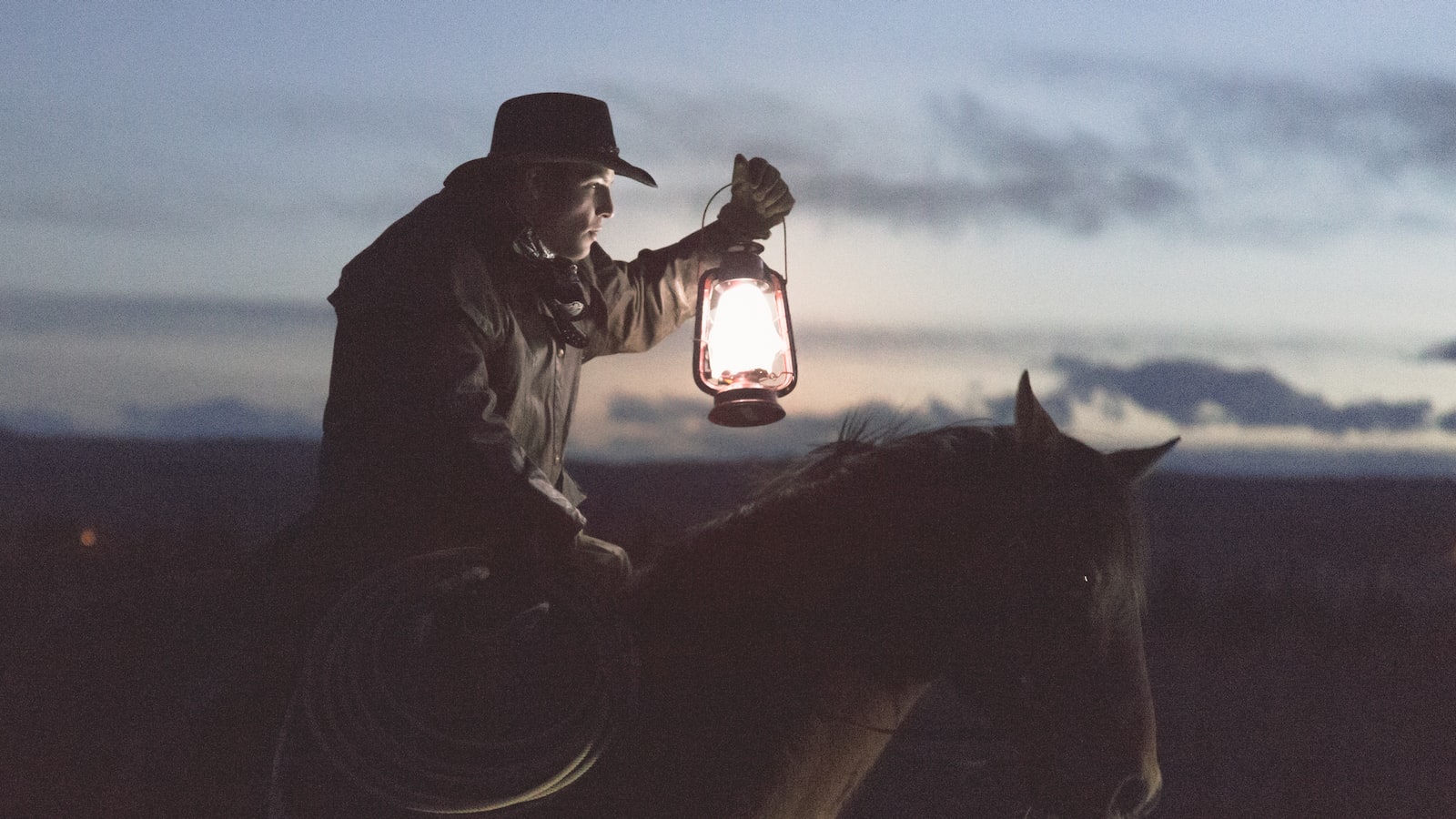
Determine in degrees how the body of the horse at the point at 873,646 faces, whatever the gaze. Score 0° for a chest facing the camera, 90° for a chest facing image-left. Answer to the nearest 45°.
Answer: approximately 270°
